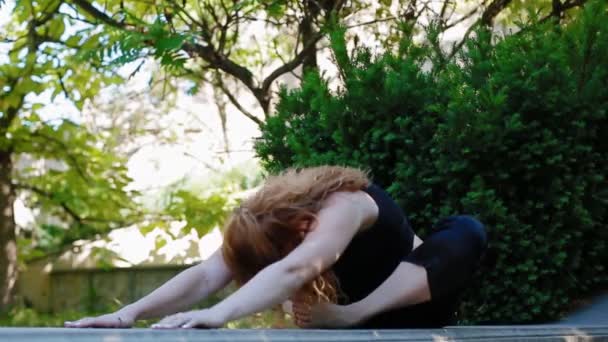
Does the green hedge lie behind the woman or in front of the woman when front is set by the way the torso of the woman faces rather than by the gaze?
behind

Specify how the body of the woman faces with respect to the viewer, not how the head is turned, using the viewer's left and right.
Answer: facing the viewer and to the left of the viewer
